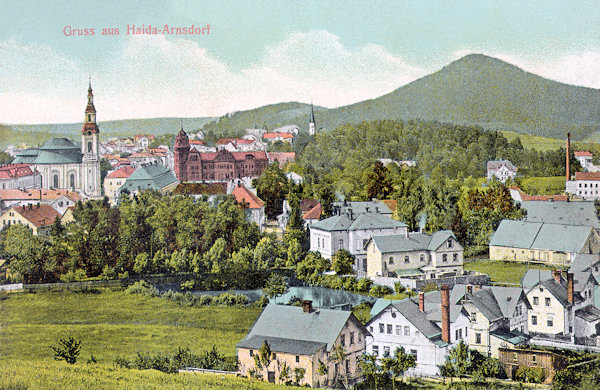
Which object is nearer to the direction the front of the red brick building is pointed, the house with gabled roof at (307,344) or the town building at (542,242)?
the house with gabled roof

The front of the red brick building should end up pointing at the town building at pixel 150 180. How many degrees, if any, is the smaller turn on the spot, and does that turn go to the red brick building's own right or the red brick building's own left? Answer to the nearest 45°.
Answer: approximately 90° to the red brick building's own right

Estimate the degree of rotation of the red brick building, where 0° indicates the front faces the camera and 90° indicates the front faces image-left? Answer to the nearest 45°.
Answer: approximately 0°

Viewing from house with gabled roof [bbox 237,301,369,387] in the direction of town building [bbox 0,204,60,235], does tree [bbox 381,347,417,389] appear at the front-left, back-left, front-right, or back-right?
back-right

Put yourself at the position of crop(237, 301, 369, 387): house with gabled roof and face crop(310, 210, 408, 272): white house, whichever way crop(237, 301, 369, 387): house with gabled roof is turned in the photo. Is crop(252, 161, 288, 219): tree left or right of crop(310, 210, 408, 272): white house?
left

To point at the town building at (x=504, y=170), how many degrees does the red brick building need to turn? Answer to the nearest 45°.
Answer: approximately 90° to its left

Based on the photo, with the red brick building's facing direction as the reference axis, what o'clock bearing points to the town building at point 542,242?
The town building is roughly at 10 o'clock from the red brick building.

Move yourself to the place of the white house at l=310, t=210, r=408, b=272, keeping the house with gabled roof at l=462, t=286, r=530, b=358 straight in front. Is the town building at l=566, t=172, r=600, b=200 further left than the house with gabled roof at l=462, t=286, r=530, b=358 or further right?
left

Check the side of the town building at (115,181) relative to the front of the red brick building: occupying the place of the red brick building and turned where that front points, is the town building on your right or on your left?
on your right
